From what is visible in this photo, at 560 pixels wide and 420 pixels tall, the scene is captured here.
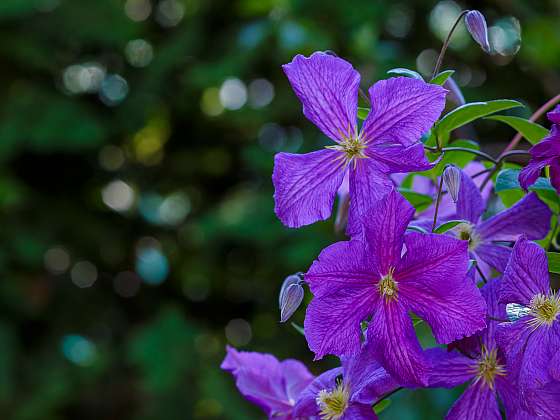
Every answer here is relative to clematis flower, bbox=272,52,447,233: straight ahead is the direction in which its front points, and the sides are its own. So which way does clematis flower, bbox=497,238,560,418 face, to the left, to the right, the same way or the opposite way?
the same way

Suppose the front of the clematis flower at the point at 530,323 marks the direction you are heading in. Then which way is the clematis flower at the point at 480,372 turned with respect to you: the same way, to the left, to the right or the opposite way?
the same way

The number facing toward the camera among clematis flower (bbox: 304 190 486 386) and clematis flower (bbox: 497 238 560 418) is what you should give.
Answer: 2

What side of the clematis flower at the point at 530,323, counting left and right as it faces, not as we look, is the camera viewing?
front

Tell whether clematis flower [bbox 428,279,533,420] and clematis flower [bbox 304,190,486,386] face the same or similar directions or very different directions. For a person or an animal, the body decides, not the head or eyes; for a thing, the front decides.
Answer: same or similar directions

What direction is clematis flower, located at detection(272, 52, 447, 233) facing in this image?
toward the camera
